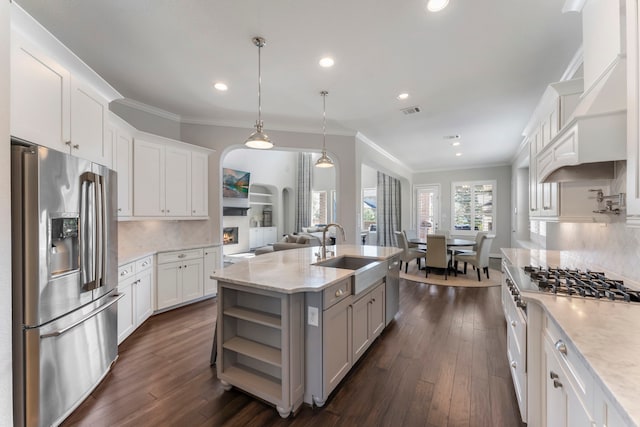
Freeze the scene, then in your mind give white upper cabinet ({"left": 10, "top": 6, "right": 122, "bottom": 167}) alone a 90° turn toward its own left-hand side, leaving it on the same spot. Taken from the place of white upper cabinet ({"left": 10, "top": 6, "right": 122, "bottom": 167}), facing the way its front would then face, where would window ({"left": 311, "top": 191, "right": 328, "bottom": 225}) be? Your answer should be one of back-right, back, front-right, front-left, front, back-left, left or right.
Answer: front

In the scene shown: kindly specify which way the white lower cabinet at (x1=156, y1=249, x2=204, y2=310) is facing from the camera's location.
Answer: facing the viewer and to the right of the viewer

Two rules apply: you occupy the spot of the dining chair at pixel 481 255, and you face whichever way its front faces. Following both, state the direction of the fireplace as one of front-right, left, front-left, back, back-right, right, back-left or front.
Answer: front-left

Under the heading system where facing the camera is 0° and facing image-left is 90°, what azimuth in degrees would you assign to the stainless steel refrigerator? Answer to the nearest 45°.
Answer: approximately 315°

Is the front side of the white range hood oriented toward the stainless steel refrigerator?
yes

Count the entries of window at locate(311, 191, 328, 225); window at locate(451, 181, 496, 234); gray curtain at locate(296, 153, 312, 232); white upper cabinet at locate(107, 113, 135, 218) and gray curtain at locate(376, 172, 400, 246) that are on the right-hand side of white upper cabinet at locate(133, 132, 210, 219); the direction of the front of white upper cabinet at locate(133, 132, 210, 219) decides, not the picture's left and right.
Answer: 1

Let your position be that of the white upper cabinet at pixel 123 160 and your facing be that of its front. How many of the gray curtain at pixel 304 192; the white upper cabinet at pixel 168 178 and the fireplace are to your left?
3

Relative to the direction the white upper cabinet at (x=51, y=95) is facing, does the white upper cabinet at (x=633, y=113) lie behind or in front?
in front

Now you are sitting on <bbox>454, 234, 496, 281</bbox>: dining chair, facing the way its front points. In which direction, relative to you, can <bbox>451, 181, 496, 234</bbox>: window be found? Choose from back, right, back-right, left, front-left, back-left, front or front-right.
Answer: front-right

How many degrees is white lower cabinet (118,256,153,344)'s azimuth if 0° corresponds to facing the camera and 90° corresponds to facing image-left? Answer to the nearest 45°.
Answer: approximately 315°

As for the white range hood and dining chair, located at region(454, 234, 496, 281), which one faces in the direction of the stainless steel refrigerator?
the white range hood

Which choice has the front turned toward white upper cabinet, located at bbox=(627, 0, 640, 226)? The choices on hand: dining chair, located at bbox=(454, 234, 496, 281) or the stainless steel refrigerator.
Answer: the stainless steel refrigerator

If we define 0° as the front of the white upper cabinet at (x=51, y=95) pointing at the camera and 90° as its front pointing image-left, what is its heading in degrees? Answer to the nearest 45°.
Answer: approximately 315°

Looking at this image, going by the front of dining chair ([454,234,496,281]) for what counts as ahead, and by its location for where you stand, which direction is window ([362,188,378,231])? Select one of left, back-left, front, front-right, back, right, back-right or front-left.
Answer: front

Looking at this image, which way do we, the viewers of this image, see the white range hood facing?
facing the viewer and to the left of the viewer

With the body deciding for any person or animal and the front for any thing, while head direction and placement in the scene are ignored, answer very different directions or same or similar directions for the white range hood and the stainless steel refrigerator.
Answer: very different directions

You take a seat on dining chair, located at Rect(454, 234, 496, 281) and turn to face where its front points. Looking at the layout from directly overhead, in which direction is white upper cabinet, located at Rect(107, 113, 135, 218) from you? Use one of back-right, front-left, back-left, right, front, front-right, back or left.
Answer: left

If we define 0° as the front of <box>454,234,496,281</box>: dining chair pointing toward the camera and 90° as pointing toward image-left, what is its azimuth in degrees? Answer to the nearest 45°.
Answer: approximately 135°
